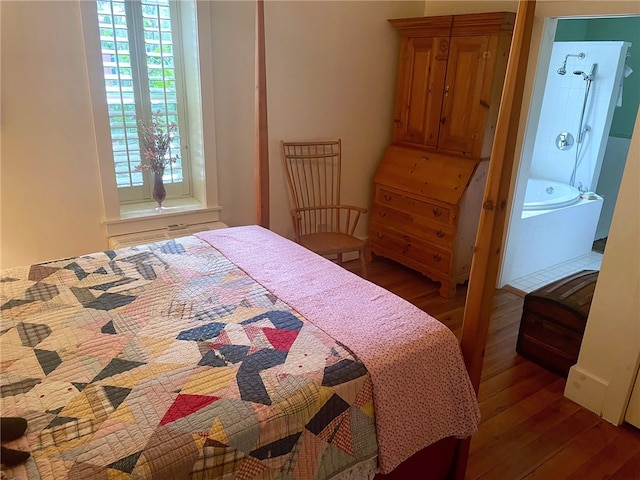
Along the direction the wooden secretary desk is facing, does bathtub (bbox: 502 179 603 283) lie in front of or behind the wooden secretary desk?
behind

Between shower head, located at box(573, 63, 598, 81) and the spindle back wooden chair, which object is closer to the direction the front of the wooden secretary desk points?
the spindle back wooden chair

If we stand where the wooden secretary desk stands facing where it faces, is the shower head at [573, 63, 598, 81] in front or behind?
behind

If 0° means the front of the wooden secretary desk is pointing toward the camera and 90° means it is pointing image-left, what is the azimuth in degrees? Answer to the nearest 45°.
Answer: approximately 45°

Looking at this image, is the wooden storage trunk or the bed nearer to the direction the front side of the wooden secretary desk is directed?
the bed
